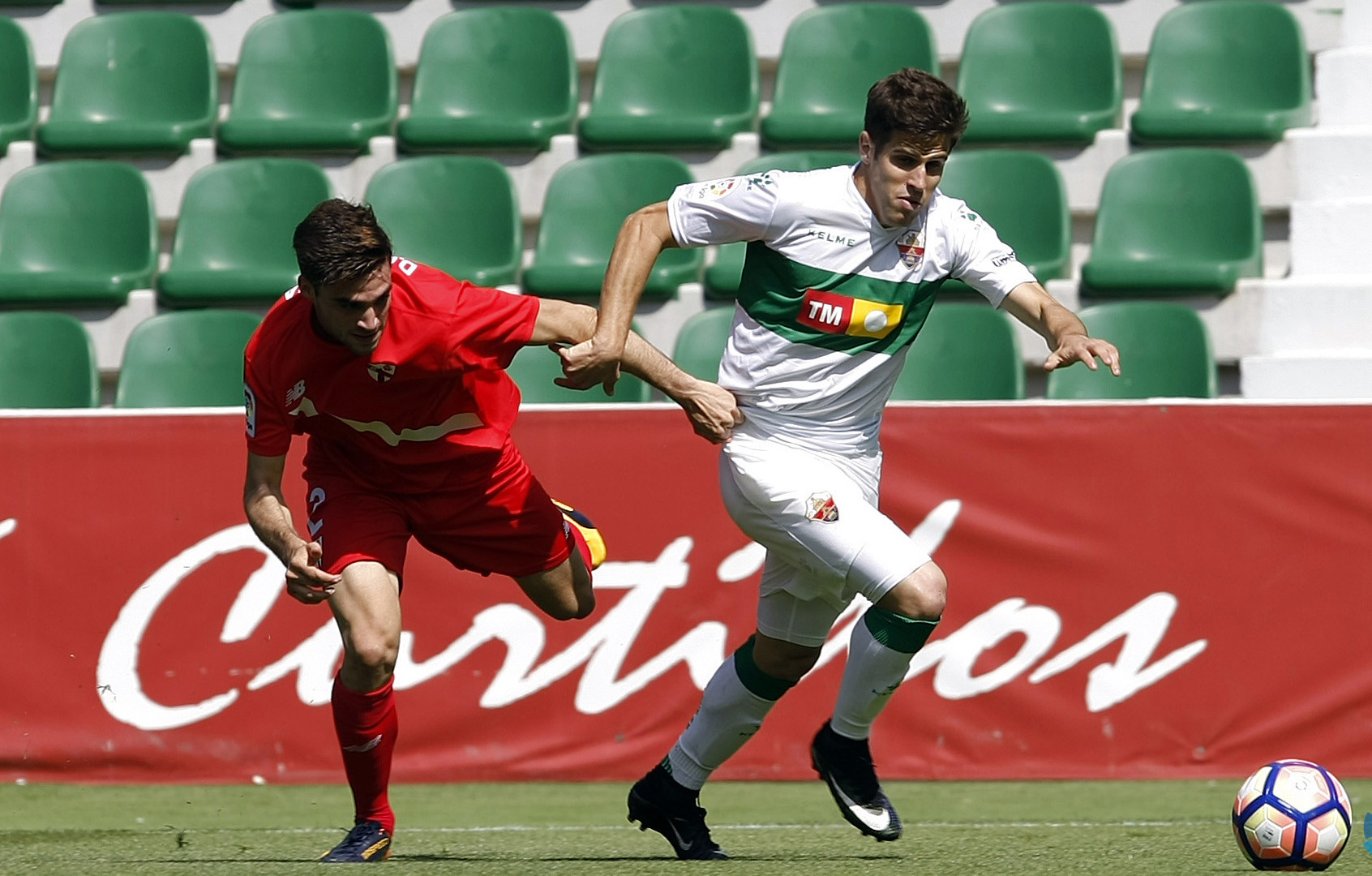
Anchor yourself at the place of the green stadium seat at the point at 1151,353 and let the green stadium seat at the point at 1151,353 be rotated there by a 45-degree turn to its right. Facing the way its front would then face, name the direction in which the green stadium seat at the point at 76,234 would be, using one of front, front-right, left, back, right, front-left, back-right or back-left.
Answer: front-right

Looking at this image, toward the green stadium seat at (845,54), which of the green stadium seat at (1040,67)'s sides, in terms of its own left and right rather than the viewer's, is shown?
right

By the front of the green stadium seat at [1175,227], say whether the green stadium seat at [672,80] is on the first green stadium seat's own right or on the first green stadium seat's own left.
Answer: on the first green stadium seat's own right

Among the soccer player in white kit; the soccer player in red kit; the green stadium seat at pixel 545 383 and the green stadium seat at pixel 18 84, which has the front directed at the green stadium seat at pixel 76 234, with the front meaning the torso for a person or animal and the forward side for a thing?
the green stadium seat at pixel 18 84

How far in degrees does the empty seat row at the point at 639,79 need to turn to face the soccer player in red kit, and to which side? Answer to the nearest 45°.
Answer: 0° — it already faces them

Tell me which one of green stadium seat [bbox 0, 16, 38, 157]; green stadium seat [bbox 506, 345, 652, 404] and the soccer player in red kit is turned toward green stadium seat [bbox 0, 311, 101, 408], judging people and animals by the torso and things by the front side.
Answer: green stadium seat [bbox 0, 16, 38, 157]

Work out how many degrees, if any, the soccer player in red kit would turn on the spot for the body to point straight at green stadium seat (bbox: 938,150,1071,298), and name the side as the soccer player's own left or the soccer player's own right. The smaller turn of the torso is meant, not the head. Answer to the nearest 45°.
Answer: approximately 135° to the soccer player's own left

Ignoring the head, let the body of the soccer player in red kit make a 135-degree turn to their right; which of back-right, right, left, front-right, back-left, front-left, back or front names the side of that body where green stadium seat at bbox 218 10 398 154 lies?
front-right

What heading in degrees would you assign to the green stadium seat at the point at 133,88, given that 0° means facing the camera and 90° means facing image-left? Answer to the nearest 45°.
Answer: approximately 0°

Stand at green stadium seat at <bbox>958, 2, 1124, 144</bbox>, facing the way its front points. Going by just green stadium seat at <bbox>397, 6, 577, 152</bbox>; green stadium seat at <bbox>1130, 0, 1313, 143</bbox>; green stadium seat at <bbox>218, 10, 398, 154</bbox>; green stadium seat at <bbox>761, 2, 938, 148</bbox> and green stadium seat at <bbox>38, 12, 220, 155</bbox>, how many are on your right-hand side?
4

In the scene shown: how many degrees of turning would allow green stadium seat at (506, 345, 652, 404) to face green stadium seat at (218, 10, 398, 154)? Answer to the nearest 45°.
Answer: approximately 135° to its right
